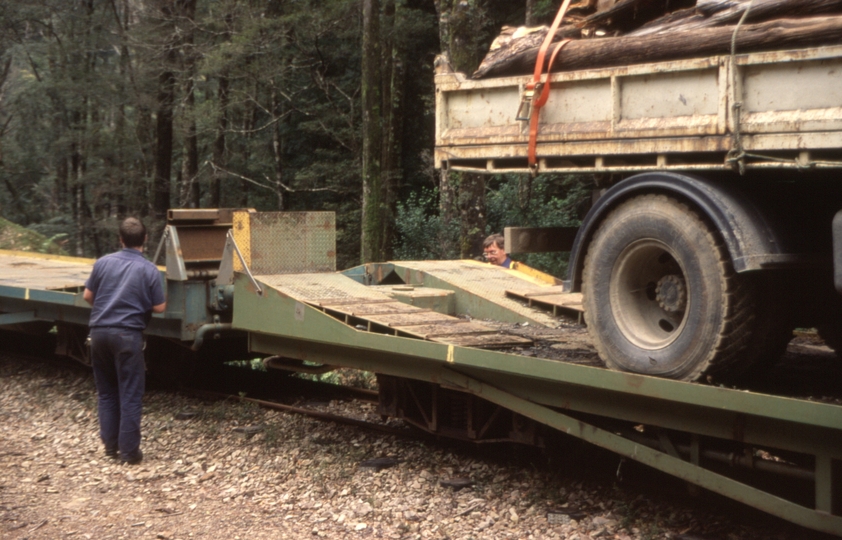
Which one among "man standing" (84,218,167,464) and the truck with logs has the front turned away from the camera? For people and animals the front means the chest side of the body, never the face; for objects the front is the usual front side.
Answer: the man standing

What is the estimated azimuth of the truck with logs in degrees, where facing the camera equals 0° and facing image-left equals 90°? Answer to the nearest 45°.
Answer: approximately 315°

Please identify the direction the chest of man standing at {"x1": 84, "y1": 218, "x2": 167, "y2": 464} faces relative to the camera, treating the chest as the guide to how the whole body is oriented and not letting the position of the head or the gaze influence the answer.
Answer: away from the camera

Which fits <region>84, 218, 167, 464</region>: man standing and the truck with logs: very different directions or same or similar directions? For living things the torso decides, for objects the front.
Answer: very different directions

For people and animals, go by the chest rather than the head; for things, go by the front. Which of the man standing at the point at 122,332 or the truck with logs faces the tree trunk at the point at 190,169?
the man standing

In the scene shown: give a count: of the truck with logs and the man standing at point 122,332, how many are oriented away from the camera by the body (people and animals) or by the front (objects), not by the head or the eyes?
1

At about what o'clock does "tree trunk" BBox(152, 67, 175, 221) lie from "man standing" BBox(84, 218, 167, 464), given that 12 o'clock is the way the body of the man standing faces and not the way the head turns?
The tree trunk is roughly at 12 o'clock from the man standing.

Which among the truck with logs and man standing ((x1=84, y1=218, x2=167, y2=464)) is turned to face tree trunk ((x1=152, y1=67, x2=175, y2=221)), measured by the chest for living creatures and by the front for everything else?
the man standing

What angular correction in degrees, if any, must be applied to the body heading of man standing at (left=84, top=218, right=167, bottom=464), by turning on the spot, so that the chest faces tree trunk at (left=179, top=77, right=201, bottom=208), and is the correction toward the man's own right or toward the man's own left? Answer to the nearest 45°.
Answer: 0° — they already face it

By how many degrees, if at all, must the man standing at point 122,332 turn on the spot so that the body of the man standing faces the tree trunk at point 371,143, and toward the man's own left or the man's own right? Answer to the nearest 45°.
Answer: approximately 45° to the man's own right

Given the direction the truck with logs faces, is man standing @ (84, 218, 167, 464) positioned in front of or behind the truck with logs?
behind

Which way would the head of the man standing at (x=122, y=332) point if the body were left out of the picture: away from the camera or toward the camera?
away from the camera

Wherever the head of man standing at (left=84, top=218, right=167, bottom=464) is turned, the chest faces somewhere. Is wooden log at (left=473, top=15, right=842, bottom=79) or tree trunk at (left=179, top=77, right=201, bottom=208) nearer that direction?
the tree trunk

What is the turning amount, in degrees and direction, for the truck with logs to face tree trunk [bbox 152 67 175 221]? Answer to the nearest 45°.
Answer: approximately 180°
